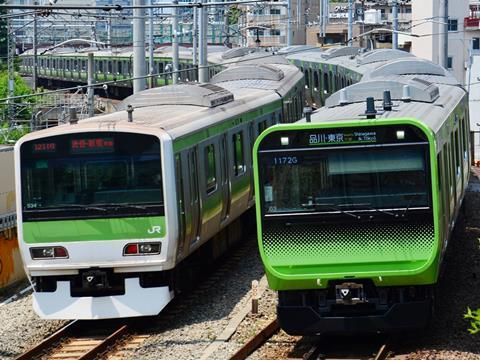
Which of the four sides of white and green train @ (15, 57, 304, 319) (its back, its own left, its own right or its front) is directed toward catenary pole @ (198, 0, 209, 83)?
back

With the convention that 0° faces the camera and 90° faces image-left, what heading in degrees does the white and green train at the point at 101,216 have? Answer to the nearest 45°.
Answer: approximately 0°

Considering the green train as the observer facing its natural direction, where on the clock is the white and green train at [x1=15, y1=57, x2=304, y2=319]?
The white and green train is roughly at 4 o'clock from the green train.

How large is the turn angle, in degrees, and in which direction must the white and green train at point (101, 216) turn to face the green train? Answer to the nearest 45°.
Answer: approximately 45° to its left

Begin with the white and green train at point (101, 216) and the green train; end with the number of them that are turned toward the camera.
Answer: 2

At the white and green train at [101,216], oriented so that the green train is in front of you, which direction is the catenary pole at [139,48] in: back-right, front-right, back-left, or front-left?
back-left

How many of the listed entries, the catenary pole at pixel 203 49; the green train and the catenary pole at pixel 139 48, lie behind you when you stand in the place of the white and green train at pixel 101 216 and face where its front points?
2

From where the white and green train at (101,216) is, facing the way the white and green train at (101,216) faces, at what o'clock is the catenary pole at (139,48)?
The catenary pole is roughly at 6 o'clock from the white and green train.

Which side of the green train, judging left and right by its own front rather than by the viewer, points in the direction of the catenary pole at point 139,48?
back
